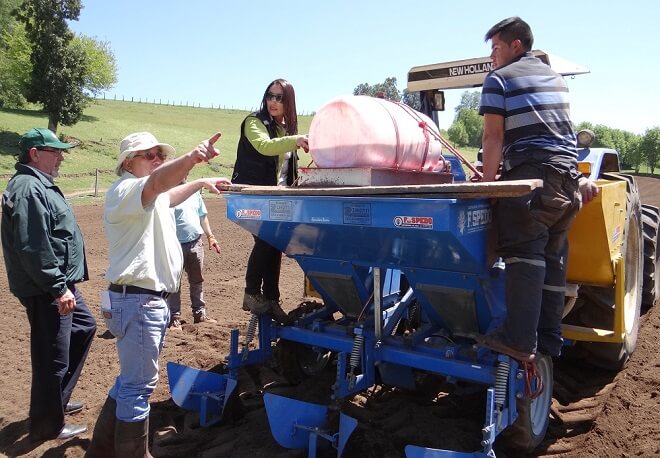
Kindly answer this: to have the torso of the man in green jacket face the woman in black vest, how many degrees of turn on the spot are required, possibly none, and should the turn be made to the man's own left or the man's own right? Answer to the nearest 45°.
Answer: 0° — they already face them

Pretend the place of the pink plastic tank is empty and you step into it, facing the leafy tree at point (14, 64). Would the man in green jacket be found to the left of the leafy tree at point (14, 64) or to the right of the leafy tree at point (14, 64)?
left

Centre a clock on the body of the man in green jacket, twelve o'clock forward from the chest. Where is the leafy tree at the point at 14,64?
The leafy tree is roughly at 9 o'clock from the man in green jacket.

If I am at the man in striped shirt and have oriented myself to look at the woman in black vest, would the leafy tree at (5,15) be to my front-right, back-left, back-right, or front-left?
front-right

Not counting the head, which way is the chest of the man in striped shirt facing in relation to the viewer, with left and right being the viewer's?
facing away from the viewer and to the left of the viewer

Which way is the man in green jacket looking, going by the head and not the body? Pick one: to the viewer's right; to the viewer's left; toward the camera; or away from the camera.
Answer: to the viewer's right

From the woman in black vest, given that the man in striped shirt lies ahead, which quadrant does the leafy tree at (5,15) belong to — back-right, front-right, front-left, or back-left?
back-left

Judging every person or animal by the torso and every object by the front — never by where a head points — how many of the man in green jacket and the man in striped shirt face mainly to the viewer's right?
1

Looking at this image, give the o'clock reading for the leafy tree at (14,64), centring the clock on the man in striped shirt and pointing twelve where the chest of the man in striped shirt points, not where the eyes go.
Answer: The leafy tree is roughly at 12 o'clock from the man in striped shirt.

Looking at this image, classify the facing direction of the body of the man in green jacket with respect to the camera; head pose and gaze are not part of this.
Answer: to the viewer's right

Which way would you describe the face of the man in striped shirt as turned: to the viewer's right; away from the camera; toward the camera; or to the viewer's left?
to the viewer's left

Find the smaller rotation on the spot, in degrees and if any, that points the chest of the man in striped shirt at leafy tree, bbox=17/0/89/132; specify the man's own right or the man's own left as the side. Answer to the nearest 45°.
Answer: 0° — they already face it

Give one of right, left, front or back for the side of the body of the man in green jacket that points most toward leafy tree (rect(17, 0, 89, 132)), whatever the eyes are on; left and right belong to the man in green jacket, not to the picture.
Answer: left

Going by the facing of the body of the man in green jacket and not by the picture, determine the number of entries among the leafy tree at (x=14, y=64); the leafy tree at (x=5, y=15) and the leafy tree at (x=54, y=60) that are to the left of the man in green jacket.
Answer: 3

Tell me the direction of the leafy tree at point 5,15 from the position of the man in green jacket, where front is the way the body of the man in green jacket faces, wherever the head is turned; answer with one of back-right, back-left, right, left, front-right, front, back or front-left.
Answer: left
